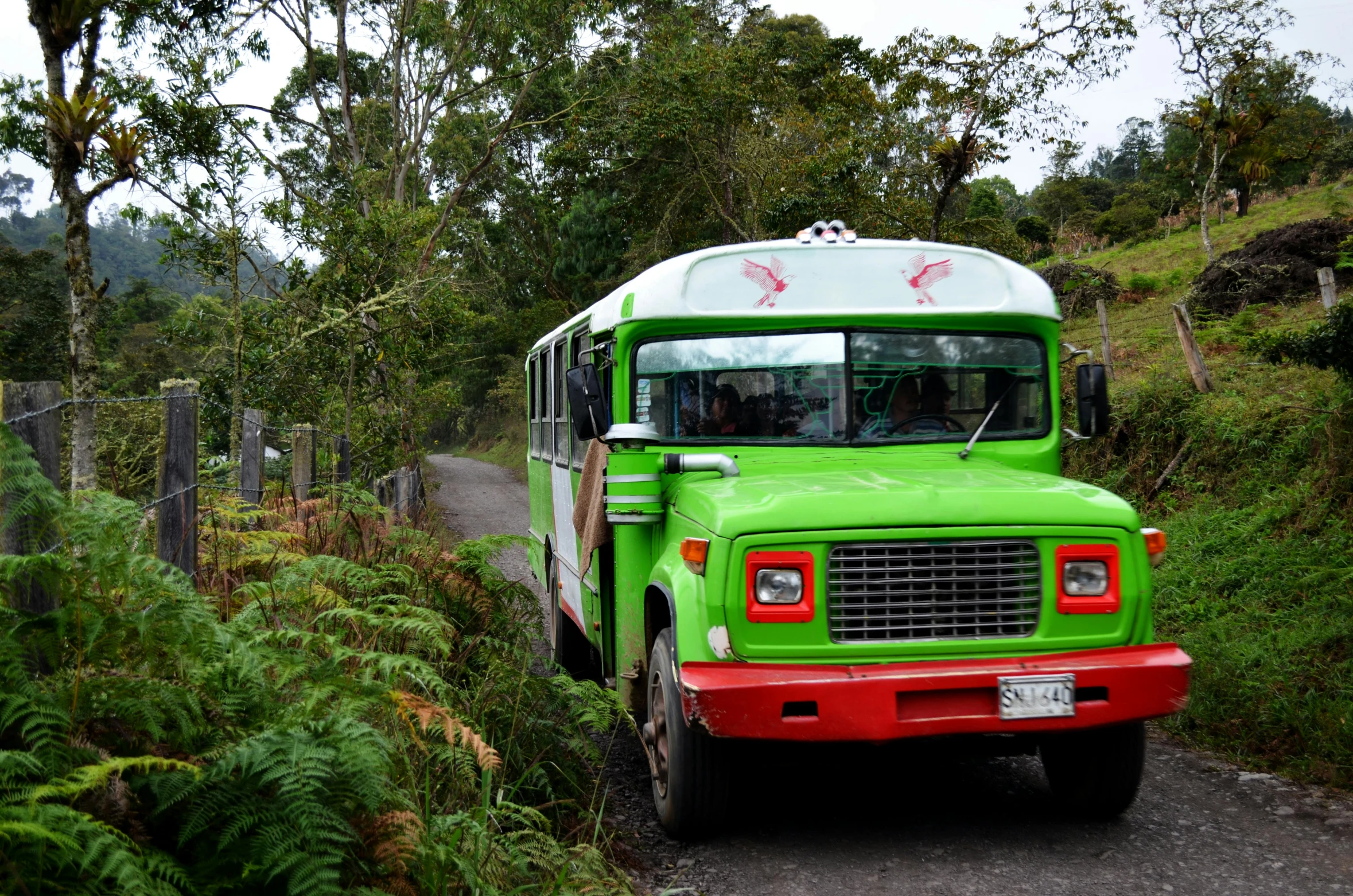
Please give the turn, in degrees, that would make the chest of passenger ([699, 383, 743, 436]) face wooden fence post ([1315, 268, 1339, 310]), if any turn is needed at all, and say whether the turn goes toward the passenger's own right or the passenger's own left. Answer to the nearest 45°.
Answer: approximately 135° to the passenger's own left

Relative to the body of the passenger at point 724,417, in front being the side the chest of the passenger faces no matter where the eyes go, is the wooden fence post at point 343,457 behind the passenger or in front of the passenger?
behind

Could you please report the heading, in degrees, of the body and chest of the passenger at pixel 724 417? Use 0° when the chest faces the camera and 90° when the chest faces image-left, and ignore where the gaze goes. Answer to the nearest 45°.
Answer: approximately 0°

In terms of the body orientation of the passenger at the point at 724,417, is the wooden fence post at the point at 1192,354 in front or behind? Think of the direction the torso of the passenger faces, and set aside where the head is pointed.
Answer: behind

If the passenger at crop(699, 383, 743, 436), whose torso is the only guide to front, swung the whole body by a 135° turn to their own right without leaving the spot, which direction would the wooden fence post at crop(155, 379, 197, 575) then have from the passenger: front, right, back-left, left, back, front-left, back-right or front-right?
front-left

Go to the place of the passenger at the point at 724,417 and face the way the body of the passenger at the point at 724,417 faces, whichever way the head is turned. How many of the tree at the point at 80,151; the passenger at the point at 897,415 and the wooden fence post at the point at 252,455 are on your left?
1

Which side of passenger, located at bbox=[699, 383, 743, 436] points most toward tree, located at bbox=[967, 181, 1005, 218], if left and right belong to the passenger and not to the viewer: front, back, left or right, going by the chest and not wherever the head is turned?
back

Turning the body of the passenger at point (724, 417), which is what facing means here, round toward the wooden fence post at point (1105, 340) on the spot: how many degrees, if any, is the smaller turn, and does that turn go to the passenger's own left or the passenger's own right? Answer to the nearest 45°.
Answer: approximately 135° to the passenger's own left

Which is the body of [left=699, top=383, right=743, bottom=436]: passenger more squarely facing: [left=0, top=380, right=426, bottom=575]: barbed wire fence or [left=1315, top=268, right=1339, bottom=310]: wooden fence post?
the barbed wire fence

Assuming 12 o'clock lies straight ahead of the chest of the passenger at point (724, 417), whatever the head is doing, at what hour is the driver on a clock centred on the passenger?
The driver is roughly at 9 o'clock from the passenger.
